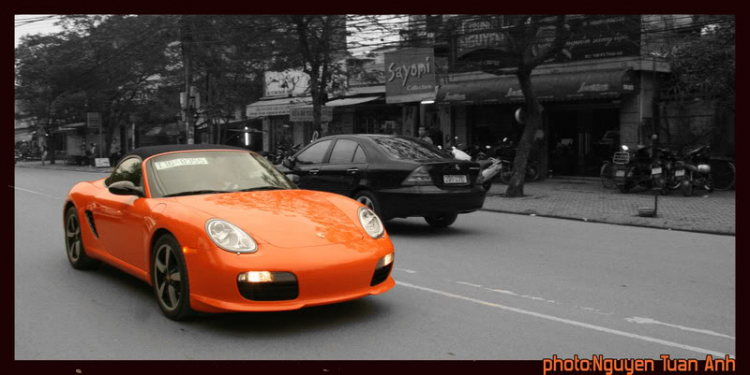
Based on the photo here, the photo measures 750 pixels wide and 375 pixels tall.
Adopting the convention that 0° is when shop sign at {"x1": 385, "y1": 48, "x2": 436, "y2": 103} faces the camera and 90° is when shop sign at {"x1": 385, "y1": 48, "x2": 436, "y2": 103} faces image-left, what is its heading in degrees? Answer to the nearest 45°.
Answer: approximately 45°

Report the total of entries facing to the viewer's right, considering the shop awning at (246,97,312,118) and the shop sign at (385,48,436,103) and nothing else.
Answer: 0

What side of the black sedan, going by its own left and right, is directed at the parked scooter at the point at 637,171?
right

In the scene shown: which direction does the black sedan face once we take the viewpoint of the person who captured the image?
facing away from the viewer and to the left of the viewer

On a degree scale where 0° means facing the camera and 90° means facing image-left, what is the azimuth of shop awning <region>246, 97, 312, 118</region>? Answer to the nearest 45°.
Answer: approximately 45°

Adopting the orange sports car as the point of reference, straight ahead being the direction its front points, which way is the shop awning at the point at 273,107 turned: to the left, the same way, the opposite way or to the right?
to the right

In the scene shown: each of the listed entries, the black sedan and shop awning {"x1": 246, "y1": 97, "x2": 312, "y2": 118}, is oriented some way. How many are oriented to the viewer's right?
0

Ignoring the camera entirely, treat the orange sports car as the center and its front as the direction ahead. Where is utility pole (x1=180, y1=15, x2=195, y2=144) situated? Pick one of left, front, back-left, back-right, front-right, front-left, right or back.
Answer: back-left
